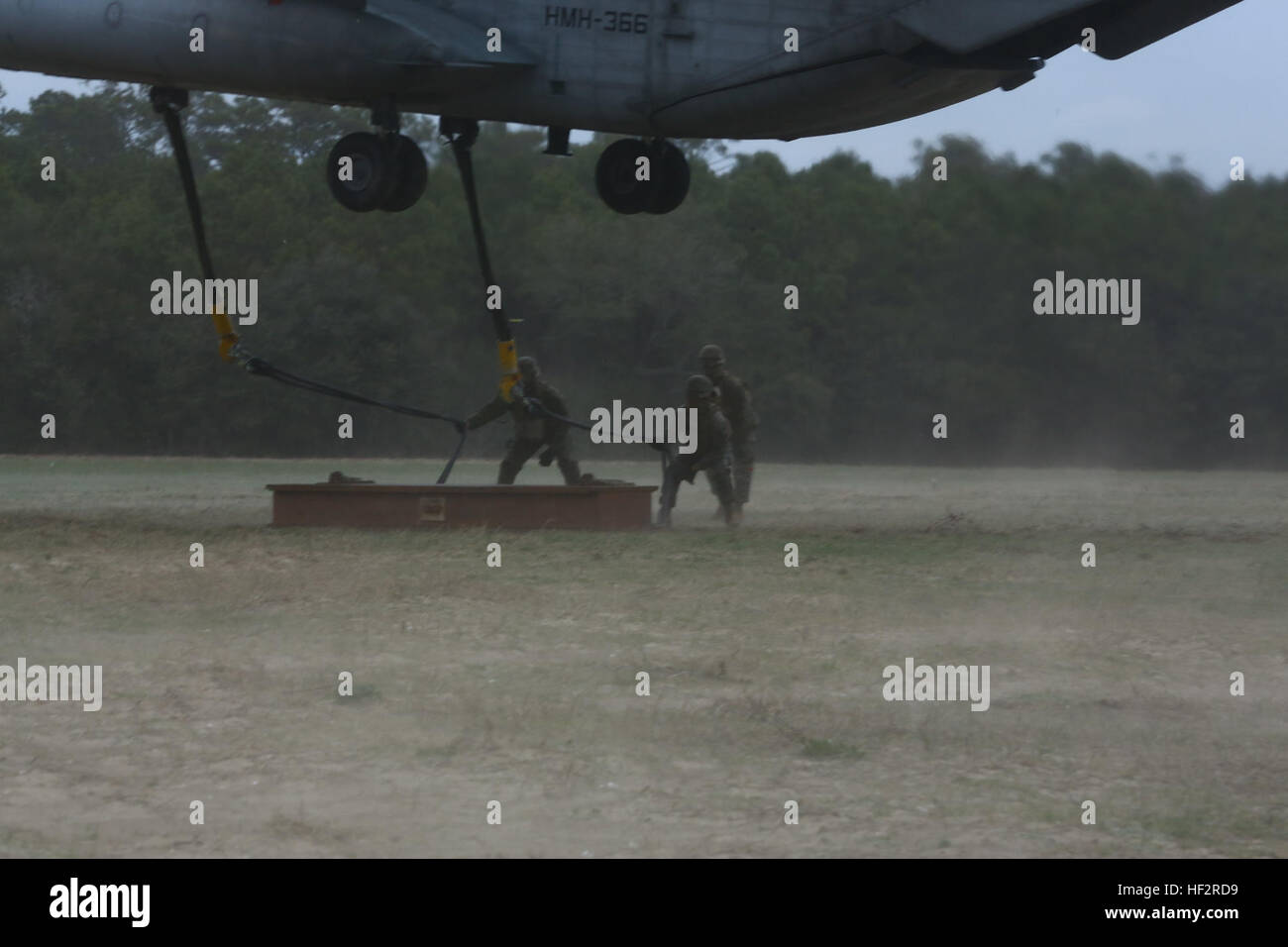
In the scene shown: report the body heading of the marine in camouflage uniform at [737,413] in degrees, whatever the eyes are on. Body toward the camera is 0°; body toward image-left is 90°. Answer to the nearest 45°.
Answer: approximately 90°
